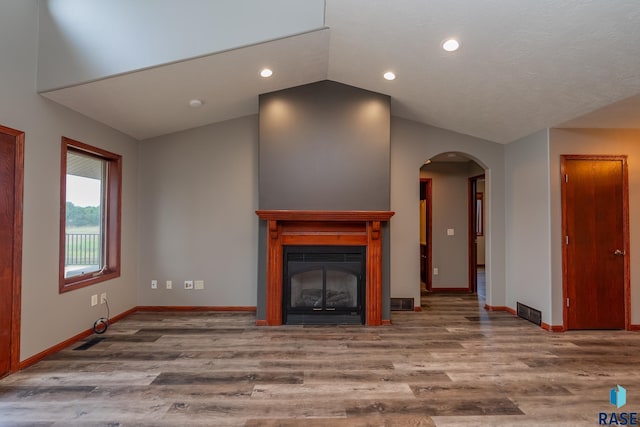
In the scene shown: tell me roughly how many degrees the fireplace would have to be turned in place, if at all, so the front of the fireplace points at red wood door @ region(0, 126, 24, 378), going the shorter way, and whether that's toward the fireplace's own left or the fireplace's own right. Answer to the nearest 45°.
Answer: approximately 45° to the fireplace's own right

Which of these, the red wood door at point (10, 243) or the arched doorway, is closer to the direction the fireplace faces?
the red wood door

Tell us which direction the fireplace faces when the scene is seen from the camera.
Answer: facing the viewer

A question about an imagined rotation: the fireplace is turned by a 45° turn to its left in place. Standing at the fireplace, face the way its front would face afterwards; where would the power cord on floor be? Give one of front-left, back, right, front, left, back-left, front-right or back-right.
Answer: back-right

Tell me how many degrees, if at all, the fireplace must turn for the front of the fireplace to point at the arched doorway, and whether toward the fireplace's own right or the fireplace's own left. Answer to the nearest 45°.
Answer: approximately 135° to the fireplace's own left

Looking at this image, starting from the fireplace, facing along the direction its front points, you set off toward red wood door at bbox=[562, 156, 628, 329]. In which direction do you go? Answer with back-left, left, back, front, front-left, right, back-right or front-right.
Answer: left

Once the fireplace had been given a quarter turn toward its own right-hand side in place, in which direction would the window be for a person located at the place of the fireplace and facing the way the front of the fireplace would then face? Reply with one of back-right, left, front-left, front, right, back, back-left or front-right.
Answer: front
